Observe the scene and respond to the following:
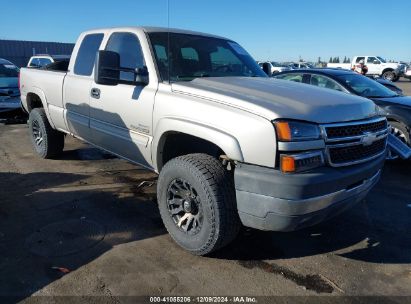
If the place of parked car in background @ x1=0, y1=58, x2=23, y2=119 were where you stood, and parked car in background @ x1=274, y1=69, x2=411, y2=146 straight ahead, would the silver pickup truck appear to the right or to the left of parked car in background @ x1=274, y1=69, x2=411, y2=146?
right

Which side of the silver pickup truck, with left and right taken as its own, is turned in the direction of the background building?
back

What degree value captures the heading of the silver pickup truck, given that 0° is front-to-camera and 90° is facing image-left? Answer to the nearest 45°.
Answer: approximately 315°

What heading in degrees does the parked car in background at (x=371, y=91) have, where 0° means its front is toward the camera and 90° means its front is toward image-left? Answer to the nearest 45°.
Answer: approximately 315°

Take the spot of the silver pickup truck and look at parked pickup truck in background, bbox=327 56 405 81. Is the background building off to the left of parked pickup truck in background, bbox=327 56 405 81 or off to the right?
left

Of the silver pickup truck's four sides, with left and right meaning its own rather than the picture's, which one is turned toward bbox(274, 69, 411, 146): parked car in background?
left

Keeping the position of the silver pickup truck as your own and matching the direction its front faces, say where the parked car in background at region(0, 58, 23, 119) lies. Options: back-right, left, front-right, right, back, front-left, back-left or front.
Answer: back

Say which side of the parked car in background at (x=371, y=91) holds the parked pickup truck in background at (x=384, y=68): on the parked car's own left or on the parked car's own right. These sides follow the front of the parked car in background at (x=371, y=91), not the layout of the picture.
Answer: on the parked car's own left

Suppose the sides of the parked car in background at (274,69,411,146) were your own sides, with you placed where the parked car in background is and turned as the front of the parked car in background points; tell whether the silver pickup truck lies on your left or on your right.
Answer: on your right

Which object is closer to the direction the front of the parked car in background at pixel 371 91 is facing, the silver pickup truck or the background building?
the silver pickup truck
